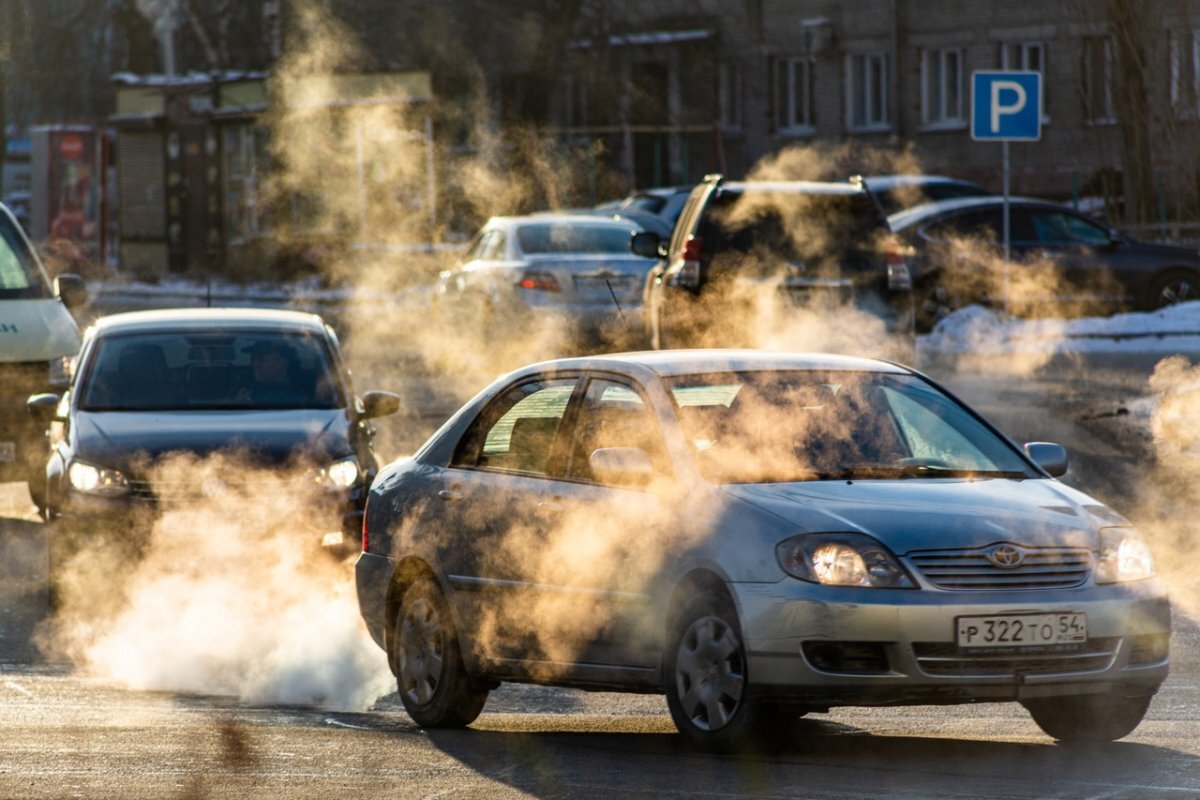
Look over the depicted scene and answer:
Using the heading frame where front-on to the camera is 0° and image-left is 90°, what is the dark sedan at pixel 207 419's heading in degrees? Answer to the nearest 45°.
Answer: approximately 0°

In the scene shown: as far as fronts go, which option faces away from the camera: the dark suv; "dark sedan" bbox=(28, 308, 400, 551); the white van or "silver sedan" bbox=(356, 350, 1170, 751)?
the dark suv

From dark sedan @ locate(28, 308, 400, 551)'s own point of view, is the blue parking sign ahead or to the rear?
to the rear

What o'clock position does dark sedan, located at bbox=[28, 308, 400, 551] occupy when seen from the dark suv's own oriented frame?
The dark sedan is roughly at 7 o'clock from the dark suv.

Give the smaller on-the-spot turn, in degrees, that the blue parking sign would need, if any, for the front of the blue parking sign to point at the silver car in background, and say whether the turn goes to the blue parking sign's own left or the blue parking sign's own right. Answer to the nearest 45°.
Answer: approximately 45° to the blue parking sign's own right

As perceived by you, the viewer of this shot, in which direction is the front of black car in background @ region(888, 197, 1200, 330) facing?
facing to the right of the viewer

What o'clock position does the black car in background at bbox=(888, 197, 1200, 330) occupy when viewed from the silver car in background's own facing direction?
The black car in background is roughly at 3 o'clock from the silver car in background.

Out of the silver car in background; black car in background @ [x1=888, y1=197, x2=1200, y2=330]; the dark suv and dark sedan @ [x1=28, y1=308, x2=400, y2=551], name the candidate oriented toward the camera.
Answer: the dark sedan

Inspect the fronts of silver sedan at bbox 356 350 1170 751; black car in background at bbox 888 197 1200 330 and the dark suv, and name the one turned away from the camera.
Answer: the dark suv

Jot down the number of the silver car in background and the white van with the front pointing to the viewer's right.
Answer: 0

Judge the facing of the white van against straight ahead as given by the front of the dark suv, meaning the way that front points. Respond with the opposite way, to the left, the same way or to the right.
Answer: the opposite way

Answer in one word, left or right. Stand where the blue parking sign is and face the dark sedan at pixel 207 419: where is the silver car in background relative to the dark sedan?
right

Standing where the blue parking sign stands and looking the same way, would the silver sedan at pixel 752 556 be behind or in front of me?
in front

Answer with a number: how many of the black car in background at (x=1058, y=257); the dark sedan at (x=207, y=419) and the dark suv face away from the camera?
1

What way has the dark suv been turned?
away from the camera

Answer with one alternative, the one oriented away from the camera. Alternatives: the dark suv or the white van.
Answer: the dark suv
